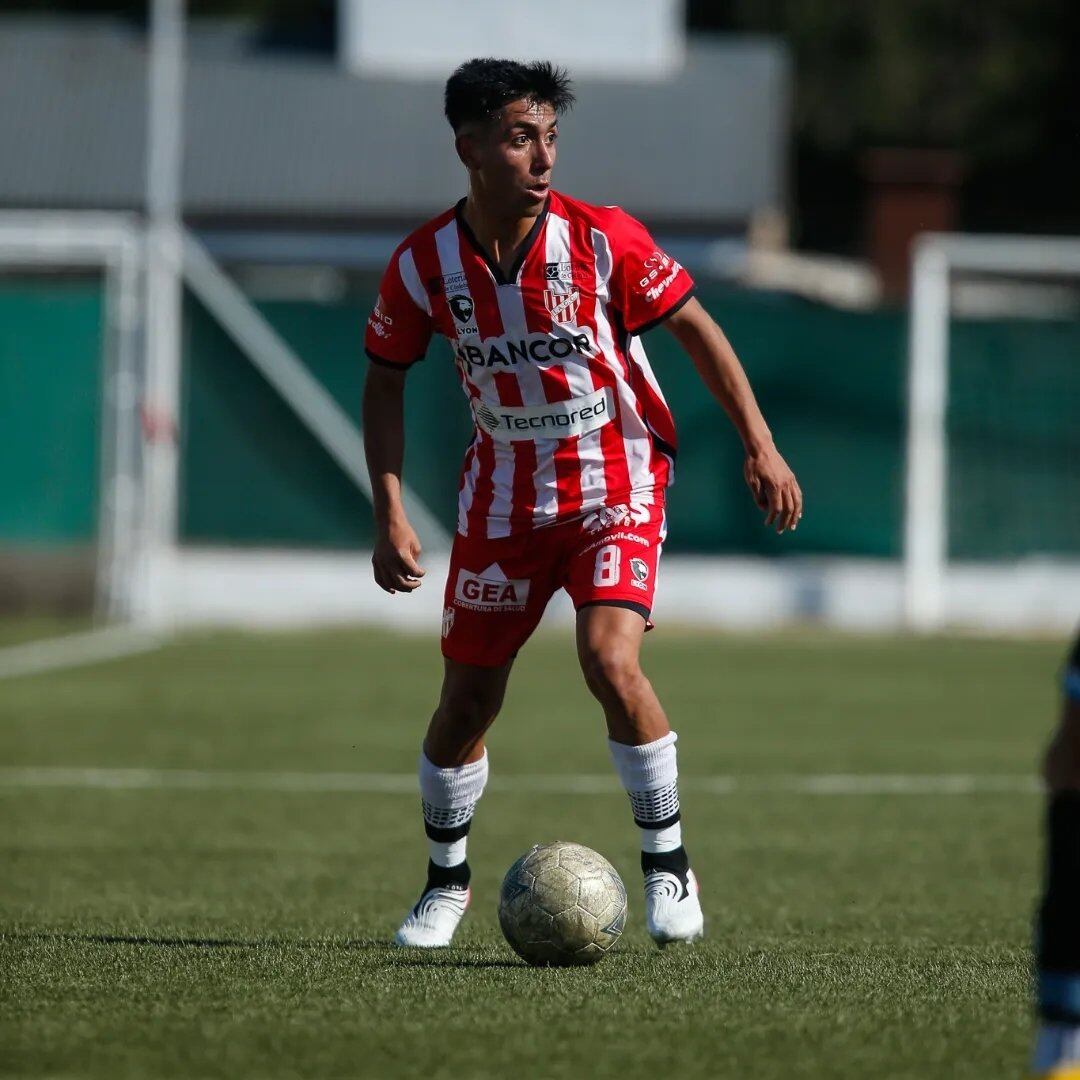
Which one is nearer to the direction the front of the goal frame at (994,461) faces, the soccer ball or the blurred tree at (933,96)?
the soccer ball

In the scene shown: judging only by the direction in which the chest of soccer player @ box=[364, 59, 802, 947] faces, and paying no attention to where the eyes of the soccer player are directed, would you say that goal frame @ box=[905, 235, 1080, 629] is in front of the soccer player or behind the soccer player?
behind

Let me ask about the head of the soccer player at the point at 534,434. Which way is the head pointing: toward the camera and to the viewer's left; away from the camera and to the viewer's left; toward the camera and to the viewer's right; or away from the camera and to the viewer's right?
toward the camera and to the viewer's right

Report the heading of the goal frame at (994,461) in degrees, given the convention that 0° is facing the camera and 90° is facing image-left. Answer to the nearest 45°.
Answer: approximately 0°

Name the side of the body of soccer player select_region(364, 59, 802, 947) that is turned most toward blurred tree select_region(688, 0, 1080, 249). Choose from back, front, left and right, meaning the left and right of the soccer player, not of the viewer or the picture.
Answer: back

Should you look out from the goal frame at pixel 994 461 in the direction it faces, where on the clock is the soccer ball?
The soccer ball is roughly at 12 o'clock from the goal frame.

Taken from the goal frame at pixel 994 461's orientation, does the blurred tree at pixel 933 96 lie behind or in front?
behind

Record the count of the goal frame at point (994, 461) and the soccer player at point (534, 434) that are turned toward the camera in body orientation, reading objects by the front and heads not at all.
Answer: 2

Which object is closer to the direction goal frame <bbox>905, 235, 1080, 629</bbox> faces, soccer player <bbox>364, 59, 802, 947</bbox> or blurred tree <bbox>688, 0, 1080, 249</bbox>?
the soccer player
